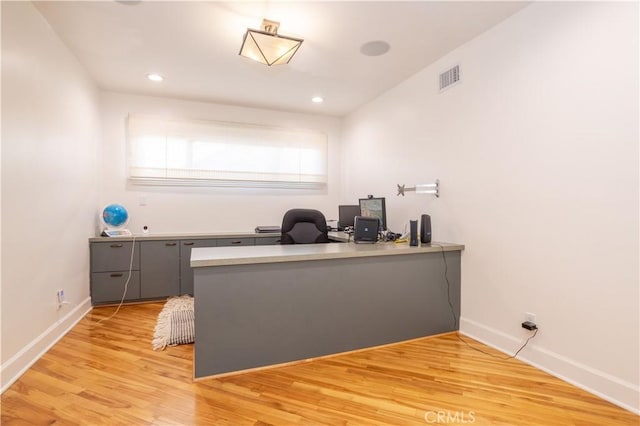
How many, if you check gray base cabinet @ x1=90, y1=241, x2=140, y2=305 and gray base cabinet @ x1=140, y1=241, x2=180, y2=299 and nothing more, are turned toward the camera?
2

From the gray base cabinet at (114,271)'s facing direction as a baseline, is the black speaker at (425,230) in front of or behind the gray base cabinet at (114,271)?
in front

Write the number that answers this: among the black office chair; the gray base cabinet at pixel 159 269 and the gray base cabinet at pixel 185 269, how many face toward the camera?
3

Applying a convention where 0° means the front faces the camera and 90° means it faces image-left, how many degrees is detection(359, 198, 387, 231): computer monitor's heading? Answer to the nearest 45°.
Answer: approximately 45°

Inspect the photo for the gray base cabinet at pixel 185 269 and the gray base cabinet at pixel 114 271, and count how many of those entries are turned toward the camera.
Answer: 2

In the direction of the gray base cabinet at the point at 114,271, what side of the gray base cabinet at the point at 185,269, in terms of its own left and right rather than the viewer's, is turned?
right

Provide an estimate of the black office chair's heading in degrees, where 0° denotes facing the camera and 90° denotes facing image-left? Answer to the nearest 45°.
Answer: approximately 0°

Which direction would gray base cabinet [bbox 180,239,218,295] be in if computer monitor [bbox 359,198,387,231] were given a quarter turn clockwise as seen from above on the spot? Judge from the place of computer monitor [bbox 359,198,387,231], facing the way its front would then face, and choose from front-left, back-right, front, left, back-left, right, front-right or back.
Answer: front-left
